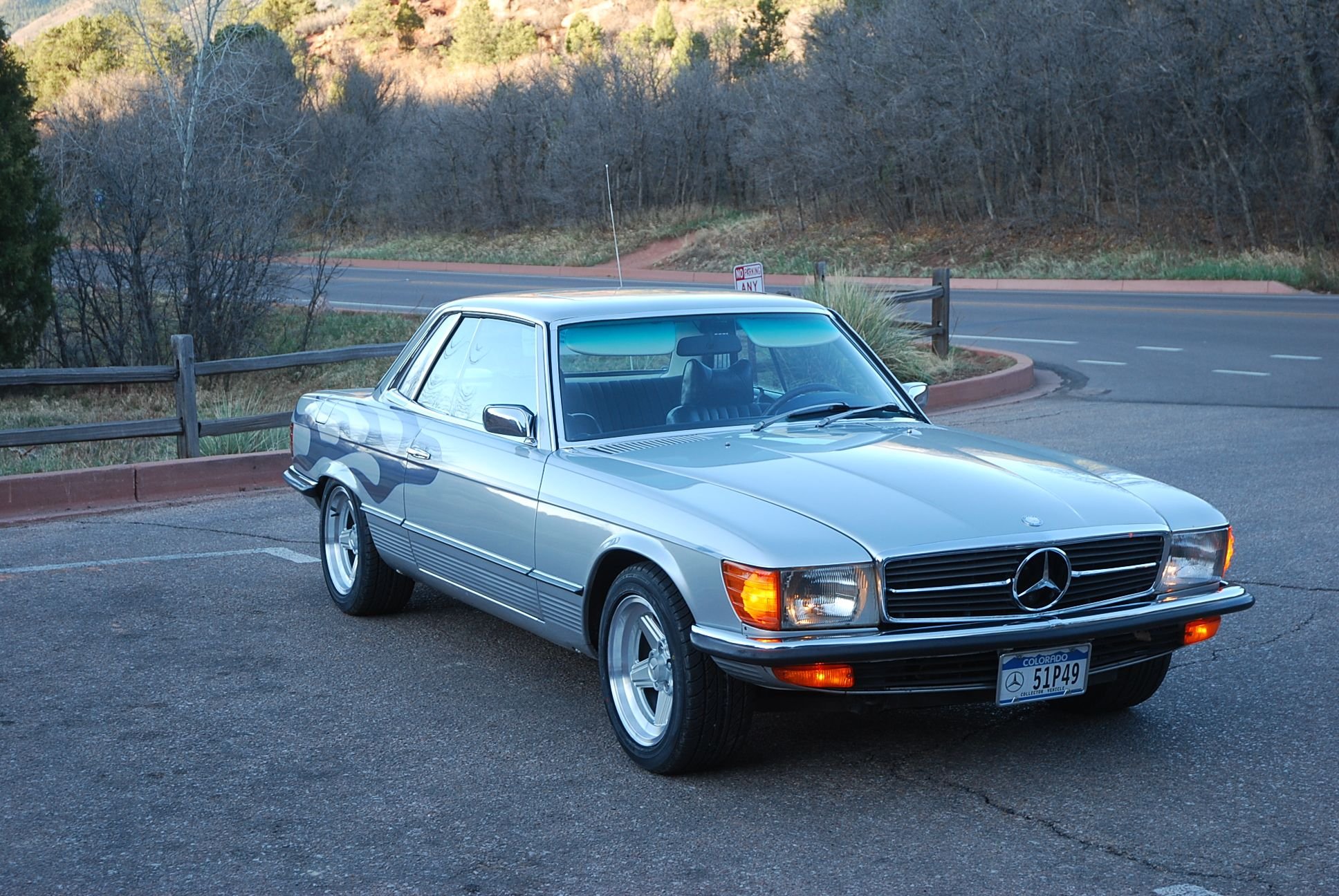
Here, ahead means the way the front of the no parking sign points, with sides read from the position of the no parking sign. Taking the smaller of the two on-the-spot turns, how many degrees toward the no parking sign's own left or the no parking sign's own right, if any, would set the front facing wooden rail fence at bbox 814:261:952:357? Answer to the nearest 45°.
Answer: approximately 135° to the no parking sign's own left

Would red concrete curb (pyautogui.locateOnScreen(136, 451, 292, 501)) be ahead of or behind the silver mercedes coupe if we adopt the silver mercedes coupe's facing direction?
behind

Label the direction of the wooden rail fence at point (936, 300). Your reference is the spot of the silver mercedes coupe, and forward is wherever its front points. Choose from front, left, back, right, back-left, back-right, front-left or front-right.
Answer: back-left

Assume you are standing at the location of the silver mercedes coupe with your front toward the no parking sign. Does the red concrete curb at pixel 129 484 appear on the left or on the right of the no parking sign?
left

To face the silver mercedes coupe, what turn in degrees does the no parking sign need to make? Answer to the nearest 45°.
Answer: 0° — it already faces it

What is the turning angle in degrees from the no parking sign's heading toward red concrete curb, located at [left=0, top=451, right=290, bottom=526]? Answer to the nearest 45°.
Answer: approximately 45° to its right

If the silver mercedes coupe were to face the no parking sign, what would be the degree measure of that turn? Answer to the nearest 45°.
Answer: approximately 135° to its left

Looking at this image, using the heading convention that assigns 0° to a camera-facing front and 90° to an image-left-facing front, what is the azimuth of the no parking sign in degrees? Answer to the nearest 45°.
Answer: approximately 0°

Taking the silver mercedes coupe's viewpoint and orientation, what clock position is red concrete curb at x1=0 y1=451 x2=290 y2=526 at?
The red concrete curb is roughly at 6 o'clock from the silver mercedes coupe.
